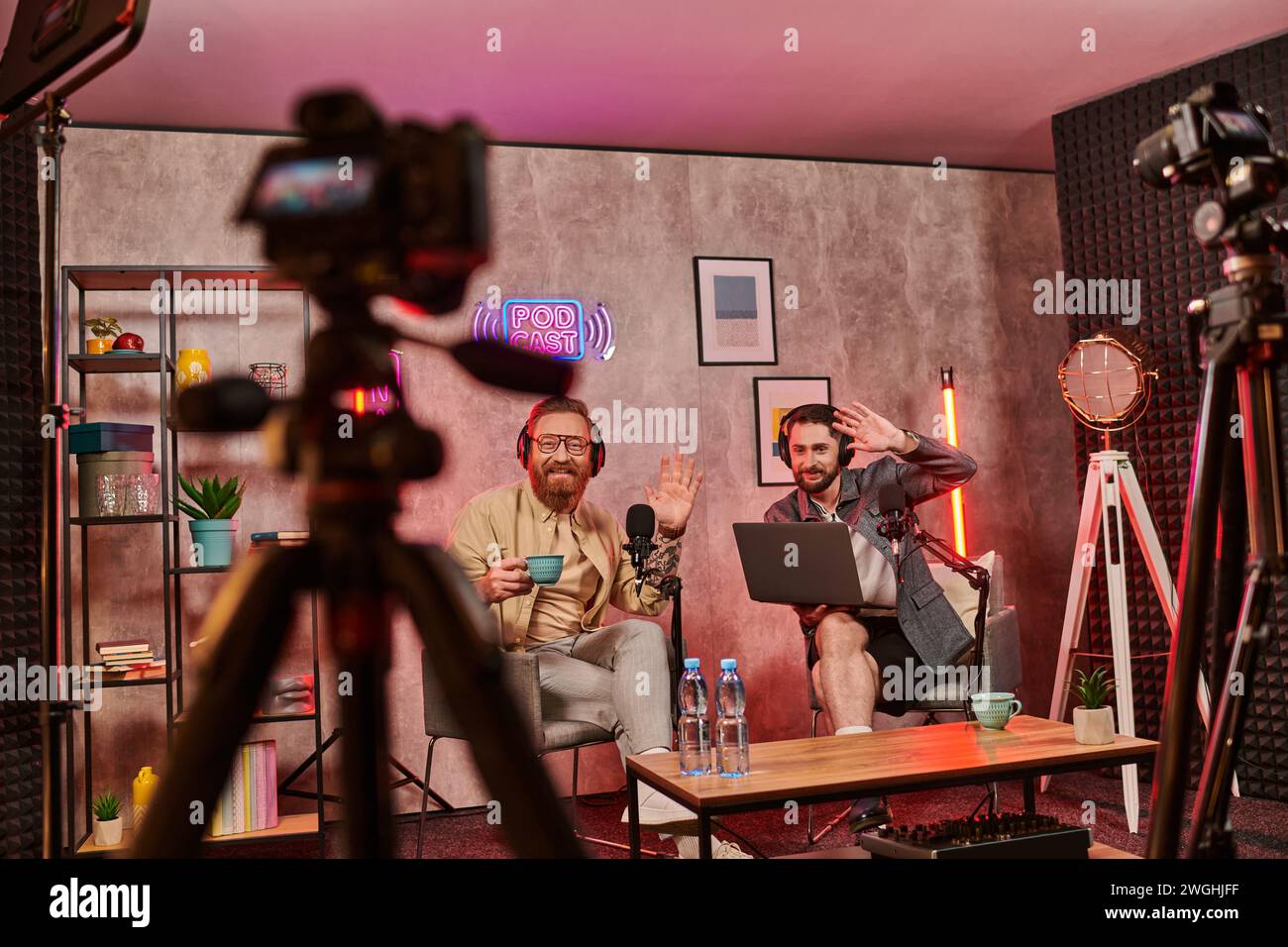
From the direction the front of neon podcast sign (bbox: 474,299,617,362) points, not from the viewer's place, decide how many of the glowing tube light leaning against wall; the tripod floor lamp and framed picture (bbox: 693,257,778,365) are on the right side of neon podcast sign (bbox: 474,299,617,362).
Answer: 0

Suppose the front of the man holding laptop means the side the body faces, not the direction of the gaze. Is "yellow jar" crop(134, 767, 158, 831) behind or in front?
in front

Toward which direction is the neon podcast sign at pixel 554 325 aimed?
toward the camera

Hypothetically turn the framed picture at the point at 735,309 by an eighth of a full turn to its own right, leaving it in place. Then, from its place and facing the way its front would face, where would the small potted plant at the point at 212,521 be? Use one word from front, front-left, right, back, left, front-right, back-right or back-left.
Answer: front

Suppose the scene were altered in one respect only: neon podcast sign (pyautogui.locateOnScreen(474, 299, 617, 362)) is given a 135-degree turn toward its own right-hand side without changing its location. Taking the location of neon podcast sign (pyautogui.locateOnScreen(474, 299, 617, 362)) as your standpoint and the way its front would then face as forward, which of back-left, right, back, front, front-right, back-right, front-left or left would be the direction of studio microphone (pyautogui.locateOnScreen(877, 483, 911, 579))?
back

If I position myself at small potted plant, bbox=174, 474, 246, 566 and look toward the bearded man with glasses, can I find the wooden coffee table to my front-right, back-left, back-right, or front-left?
front-right

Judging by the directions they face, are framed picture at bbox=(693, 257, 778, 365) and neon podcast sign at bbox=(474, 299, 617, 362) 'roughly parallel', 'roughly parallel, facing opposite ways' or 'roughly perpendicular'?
roughly parallel

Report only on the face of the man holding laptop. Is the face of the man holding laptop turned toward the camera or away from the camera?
toward the camera

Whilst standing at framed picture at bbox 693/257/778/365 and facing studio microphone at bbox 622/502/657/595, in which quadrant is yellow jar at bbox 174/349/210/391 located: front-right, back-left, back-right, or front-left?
front-right

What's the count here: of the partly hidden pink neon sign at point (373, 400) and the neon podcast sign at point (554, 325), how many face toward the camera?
2

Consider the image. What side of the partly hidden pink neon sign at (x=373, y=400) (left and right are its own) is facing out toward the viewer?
front

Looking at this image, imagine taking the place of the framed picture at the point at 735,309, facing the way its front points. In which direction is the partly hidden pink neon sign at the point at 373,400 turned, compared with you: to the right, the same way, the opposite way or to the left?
the same way

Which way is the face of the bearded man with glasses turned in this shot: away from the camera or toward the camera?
toward the camera
